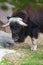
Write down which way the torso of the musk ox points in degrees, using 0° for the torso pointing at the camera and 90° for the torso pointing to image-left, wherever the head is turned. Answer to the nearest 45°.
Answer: approximately 45°
